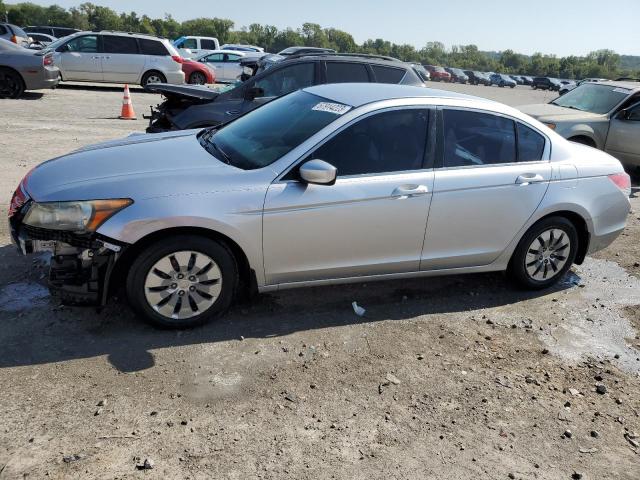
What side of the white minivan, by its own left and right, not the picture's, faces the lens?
left

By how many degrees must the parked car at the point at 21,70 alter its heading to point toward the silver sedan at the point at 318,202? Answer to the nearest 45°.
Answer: approximately 90° to its left

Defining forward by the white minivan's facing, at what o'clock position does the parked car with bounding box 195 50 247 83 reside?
The parked car is roughly at 4 o'clock from the white minivan.

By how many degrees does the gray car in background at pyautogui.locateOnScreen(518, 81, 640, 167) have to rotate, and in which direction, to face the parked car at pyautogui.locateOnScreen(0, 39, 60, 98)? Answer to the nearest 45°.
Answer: approximately 45° to its right

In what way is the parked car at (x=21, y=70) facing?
to the viewer's left

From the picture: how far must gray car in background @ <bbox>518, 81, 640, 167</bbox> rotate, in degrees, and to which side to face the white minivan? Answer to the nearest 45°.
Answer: approximately 45° to its right

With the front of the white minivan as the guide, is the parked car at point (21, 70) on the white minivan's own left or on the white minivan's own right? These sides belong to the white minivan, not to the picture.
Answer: on the white minivan's own left

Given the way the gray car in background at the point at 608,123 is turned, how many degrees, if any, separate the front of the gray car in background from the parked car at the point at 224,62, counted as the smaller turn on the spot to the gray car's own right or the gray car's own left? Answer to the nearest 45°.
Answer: approximately 90° to the gray car's own right

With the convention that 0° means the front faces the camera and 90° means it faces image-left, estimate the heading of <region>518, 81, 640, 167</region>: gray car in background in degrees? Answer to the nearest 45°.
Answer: approximately 45°

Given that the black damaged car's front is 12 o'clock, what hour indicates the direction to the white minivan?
The white minivan is roughly at 2 o'clock from the black damaged car.

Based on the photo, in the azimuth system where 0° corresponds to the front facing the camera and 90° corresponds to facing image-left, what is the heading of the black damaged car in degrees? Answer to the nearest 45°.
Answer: approximately 90°

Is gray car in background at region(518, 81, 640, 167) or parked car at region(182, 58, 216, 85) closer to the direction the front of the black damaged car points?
the parked car
